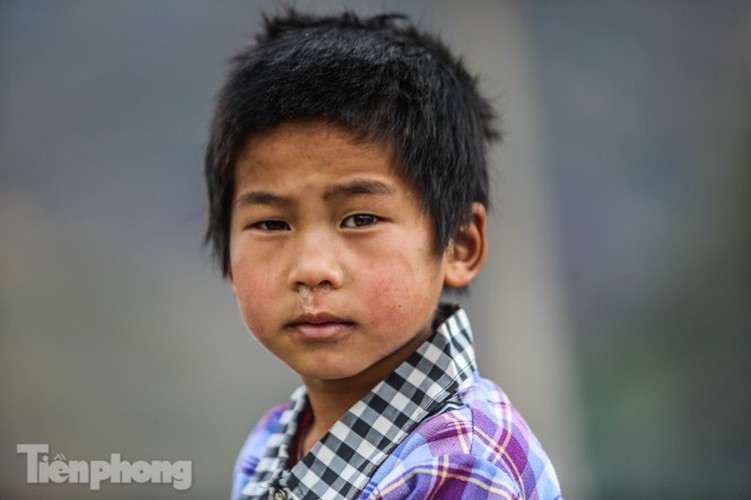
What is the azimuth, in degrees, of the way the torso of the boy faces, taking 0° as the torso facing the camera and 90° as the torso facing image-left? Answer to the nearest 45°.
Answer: approximately 45°

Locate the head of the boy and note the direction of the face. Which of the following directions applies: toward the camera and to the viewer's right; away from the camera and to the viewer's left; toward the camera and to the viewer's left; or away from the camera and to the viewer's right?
toward the camera and to the viewer's left
